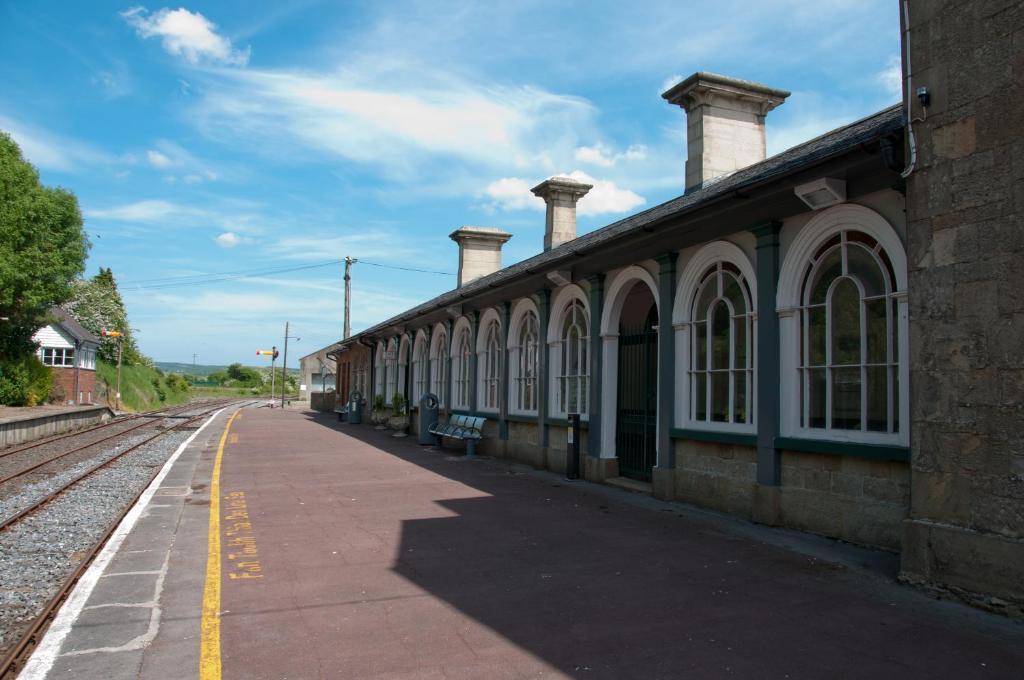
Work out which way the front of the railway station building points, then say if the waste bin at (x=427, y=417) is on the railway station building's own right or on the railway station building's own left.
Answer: on the railway station building's own right

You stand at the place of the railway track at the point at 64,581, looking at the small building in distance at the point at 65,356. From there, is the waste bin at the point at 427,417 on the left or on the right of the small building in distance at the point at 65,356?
right

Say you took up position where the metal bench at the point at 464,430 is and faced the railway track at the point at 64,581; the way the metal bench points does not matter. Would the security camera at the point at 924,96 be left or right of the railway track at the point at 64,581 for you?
left

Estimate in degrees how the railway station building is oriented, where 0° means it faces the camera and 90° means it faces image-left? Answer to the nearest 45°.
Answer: approximately 45°

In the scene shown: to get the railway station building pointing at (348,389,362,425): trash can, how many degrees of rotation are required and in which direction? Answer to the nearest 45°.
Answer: approximately 90° to its right

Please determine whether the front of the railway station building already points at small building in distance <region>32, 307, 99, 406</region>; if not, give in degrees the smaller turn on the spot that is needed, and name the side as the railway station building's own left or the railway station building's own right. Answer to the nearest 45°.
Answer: approximately 90° to the railway station building's own right

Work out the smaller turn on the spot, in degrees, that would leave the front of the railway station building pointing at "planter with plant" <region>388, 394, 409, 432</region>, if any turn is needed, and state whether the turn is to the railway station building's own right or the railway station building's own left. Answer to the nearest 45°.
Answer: approximately 90° to the railway station building's own right
